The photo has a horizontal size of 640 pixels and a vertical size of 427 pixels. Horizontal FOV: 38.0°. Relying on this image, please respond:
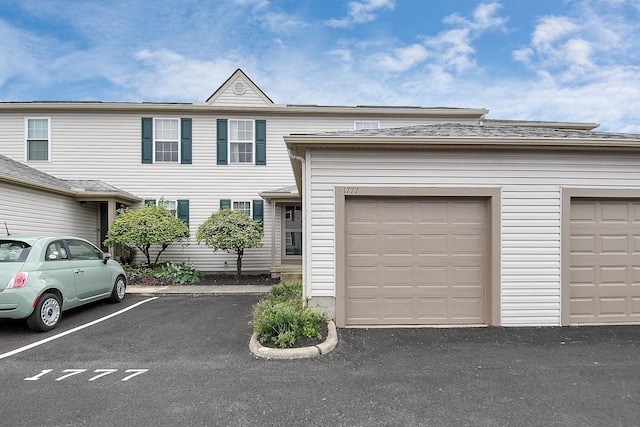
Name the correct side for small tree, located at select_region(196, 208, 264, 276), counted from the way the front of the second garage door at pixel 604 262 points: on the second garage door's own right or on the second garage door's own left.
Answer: on the second garage door's own right

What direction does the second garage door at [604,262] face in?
toward the camera

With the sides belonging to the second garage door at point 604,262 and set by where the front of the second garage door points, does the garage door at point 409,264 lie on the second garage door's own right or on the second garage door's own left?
on the second garage door's own right

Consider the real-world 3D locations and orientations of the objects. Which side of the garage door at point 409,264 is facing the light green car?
right

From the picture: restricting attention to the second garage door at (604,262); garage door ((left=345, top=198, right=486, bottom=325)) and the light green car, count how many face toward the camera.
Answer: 2

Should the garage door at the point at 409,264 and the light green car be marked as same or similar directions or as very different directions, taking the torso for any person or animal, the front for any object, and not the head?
very different directions

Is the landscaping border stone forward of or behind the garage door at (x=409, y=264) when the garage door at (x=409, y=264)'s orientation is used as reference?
forward

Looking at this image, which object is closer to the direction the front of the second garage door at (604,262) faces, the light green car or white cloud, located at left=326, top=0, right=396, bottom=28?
the light green car
